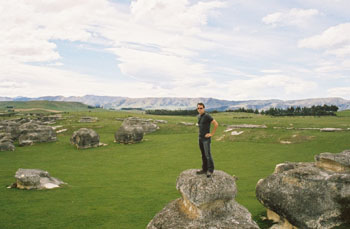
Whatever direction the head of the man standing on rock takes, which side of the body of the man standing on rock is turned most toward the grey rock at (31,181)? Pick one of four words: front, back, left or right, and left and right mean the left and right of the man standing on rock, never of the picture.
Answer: right

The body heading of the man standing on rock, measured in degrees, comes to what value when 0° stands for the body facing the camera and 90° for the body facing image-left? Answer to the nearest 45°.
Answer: approximately 45°
